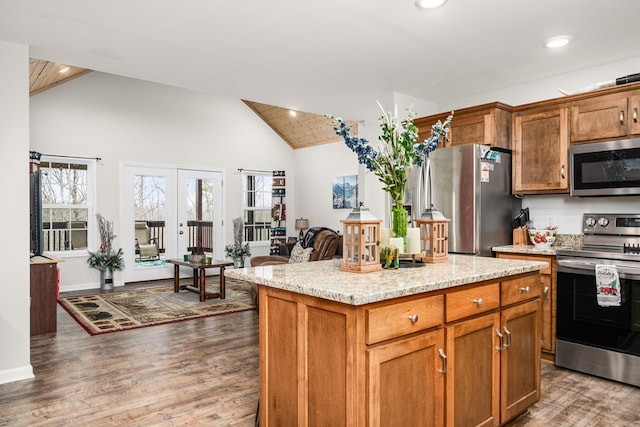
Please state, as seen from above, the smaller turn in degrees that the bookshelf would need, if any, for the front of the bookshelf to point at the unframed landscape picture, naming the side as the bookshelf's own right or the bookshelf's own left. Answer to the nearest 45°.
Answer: approximately 45° to the bookshelf's own left

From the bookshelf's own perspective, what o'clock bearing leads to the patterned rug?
The patterned rug is roughly at 1 o'clock from the bookshelf.

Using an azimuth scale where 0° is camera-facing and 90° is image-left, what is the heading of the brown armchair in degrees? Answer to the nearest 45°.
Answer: approximately 90°

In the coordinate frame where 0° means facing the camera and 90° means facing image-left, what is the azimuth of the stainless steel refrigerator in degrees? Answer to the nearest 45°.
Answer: approximately 45°

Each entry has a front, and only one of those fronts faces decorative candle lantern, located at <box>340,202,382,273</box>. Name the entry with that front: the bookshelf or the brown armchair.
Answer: the bookshelf

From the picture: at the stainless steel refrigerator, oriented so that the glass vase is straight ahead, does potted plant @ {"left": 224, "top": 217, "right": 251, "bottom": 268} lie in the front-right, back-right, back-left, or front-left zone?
back-right
